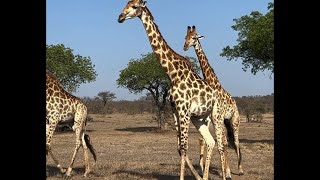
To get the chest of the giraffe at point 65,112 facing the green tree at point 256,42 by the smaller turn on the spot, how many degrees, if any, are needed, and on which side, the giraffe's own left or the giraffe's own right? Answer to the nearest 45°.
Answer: approximately 135° to the giraffe's own right

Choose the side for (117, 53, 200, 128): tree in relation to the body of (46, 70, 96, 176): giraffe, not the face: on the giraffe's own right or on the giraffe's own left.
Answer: on the giraffe's own right

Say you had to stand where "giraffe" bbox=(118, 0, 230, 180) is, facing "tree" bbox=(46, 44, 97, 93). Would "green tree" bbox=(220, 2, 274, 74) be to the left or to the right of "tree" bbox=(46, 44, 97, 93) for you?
right

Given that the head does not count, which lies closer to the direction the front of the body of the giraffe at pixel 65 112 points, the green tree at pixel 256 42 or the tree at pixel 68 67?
the tree

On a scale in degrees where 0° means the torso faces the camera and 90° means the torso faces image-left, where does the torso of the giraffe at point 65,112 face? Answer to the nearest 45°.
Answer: approximately 90°

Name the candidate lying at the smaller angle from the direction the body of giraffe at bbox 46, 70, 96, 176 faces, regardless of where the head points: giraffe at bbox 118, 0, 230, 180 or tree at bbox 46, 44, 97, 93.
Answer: the tree

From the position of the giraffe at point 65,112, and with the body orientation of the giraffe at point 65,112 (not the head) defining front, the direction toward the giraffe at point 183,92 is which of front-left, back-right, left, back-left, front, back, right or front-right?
back-left

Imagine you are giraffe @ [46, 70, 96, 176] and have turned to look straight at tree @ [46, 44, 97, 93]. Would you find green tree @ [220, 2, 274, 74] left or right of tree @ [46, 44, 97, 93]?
right

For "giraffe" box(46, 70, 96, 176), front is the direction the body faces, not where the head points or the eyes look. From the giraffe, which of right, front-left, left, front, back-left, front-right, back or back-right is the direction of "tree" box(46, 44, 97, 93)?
right
